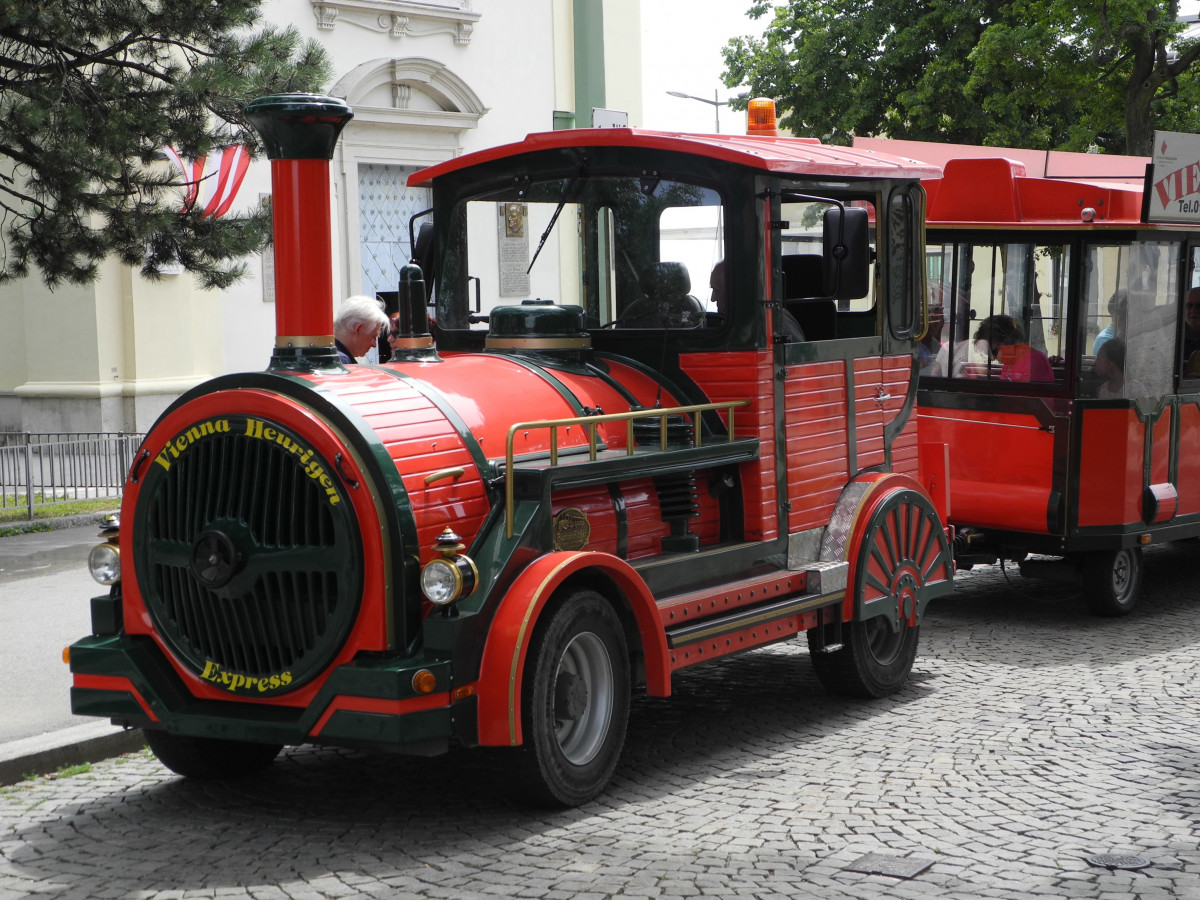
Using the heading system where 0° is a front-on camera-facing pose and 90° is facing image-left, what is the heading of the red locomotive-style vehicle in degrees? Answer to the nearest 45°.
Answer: approximately 45°

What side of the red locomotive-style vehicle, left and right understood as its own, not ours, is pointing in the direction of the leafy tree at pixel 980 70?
back

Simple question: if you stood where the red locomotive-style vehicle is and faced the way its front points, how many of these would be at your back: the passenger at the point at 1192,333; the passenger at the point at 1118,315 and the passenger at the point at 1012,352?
3

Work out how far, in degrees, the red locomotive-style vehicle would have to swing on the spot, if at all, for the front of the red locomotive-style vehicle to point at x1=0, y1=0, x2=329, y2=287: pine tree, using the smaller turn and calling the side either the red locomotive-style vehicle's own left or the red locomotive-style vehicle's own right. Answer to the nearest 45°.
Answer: approximately 90° to the red locomotive-style vehicle's own right

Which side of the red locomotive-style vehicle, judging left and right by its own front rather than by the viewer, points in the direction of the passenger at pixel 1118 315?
back

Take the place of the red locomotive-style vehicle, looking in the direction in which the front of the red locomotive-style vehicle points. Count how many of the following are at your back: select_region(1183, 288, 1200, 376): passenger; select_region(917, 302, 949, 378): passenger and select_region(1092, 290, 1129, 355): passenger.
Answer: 3

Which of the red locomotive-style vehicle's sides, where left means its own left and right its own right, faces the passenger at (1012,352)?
back

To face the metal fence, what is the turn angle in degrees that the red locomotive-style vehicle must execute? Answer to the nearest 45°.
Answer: approximately 90° to its right

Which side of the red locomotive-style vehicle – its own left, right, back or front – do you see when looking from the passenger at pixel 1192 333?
back

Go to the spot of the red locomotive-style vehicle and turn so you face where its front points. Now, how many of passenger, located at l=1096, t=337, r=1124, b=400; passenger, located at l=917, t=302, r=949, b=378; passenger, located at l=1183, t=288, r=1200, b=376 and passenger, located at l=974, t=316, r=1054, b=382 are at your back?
4

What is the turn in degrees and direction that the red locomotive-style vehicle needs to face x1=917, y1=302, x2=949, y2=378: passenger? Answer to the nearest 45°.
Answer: approximately 180°

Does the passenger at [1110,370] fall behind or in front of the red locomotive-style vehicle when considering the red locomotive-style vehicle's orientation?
behind
